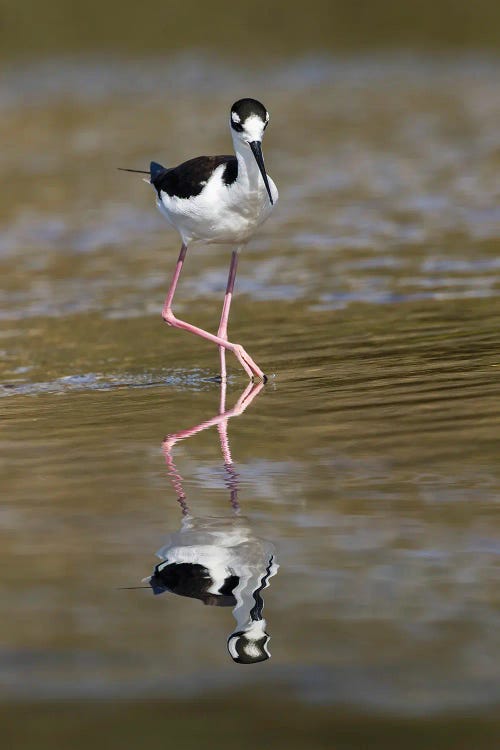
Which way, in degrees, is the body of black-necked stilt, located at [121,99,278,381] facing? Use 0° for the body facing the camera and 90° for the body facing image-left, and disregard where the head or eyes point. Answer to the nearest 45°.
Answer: approximately 315°
